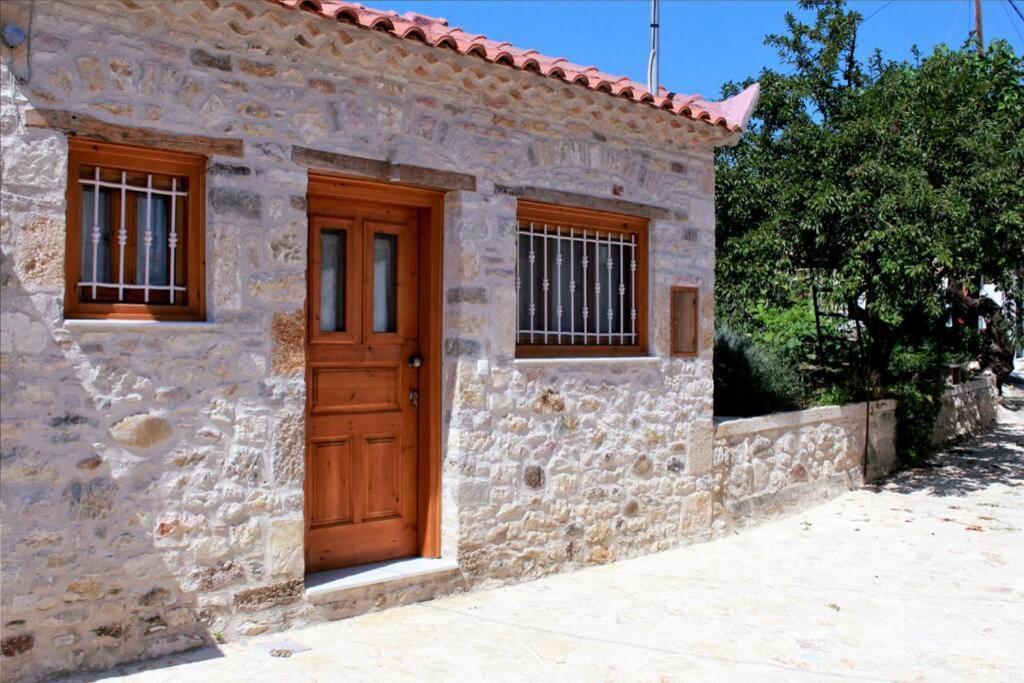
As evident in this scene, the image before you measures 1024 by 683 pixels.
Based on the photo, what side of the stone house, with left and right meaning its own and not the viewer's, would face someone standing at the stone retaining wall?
left

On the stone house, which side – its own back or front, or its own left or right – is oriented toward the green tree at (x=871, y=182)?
left

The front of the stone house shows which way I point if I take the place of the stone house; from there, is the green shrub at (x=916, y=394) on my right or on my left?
on my left

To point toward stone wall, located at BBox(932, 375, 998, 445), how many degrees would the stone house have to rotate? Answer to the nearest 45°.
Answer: approximately 90° to its left

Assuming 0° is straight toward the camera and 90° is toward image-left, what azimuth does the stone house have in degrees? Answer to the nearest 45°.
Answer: approximately 315°

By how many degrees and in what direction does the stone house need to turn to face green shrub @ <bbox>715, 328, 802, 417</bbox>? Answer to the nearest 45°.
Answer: approximately 90° to its left
